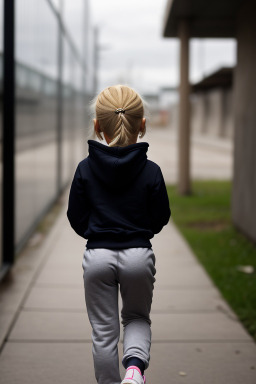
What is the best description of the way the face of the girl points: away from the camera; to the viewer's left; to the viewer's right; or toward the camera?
away from the camera

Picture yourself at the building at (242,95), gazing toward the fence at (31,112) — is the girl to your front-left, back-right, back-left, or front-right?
front-left

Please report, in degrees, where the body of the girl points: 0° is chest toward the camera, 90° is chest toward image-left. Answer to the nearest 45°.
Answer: approximately 180°

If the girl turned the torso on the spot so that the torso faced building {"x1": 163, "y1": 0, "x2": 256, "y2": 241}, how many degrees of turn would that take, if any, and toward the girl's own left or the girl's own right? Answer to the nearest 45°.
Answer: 0° — they already face it

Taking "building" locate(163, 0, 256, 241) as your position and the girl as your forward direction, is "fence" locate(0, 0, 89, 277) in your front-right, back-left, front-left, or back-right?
front-right

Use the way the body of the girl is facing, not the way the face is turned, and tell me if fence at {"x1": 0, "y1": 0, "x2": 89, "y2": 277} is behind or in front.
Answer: in front
